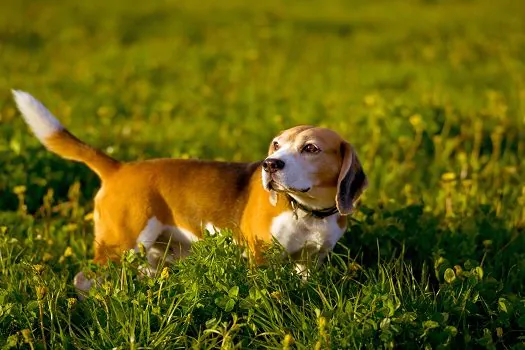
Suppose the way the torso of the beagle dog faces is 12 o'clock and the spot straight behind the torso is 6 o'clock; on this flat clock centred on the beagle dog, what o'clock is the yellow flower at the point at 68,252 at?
The yellow flower is roughly at 5 o'clock from the beagle dog.

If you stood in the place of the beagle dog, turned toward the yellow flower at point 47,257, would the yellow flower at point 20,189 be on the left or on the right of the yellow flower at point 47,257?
right

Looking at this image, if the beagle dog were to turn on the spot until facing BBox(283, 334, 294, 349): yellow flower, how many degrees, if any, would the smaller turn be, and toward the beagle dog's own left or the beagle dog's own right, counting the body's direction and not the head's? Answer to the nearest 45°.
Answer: approximately 45° to the beagle dog's own right

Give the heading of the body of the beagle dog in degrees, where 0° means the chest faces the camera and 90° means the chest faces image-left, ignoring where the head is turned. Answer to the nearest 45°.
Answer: approximately 315°

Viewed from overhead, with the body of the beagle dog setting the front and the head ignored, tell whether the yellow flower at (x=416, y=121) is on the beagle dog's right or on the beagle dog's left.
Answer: on the beagle dog's left

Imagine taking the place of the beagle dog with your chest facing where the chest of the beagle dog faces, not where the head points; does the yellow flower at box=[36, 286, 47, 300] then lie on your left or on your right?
on your right

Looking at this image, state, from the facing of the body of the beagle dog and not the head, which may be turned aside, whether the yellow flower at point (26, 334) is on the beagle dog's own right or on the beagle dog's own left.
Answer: on the beagle dog's own right

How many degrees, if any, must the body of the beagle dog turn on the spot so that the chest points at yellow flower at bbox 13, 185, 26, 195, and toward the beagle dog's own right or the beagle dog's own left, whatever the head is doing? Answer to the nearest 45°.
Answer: approximately 180°
